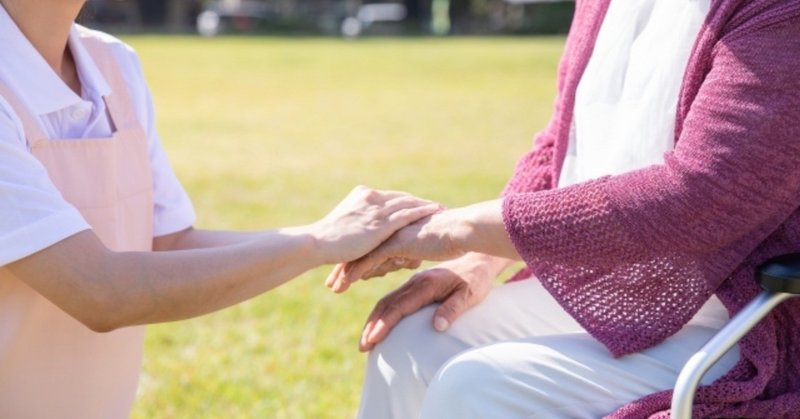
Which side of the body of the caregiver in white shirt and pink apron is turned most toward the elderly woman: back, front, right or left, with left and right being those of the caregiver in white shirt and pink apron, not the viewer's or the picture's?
front

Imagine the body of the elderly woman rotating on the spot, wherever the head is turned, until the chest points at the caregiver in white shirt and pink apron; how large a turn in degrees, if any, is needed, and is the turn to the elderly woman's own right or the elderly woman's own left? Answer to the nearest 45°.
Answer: approximately 45° to the elderly woman's own right

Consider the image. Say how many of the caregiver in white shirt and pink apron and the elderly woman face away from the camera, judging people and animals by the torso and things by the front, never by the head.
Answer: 0

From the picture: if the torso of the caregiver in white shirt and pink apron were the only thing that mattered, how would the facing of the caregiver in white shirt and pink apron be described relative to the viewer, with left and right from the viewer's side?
facing the viewer and to the right of the viewer

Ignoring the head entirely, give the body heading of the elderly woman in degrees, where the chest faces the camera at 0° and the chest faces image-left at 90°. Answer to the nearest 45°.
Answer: approximately 45°
